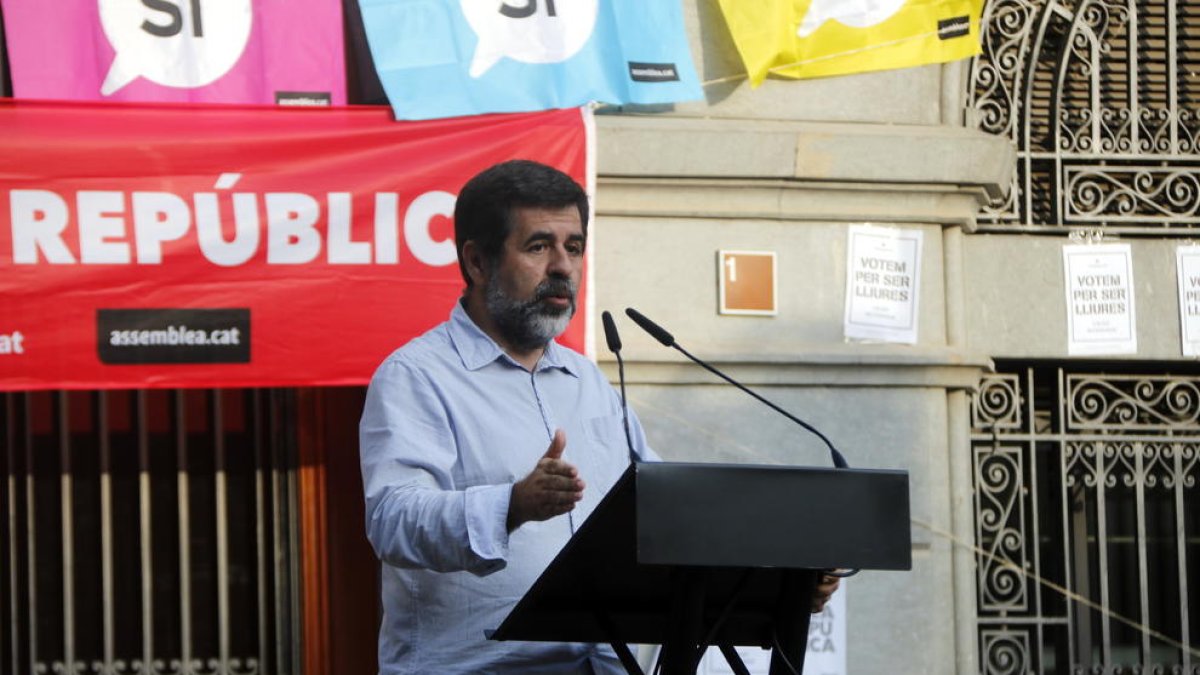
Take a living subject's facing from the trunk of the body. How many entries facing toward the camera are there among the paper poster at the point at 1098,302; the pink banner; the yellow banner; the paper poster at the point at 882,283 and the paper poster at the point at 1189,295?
5

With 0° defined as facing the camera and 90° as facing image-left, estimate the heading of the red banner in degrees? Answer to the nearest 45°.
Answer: approximately 0°

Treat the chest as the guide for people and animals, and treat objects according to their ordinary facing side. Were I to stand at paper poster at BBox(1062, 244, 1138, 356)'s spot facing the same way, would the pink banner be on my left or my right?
on my right

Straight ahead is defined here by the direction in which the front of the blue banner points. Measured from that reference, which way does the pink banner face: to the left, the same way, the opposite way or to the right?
the same way

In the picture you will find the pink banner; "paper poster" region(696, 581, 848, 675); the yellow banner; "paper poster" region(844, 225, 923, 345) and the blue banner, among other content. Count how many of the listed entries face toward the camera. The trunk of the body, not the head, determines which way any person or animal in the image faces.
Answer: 5

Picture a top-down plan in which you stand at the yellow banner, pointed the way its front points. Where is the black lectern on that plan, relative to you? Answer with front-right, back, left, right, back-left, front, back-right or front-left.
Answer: front

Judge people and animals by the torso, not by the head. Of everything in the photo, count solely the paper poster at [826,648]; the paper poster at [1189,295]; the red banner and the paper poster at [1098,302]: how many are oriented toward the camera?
4

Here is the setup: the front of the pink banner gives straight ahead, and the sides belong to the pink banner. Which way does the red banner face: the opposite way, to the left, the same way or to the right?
the same way

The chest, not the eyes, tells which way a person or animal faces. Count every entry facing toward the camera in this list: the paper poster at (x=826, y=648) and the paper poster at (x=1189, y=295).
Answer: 2

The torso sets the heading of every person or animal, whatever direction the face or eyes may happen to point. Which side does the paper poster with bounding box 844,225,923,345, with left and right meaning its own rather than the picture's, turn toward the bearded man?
front

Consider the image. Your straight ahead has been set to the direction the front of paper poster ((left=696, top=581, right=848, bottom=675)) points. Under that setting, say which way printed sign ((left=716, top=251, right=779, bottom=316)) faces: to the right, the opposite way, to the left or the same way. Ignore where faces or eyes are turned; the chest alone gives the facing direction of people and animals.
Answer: the same way

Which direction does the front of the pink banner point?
toward the camera

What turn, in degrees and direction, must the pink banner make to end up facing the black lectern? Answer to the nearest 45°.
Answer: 0° — it already faces it

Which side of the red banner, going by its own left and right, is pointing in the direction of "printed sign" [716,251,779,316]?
left

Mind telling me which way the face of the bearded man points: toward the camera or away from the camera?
toward the camera

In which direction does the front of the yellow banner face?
toward the camera

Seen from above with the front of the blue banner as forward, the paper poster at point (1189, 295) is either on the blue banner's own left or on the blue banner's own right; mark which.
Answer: on the blue banner's own left
